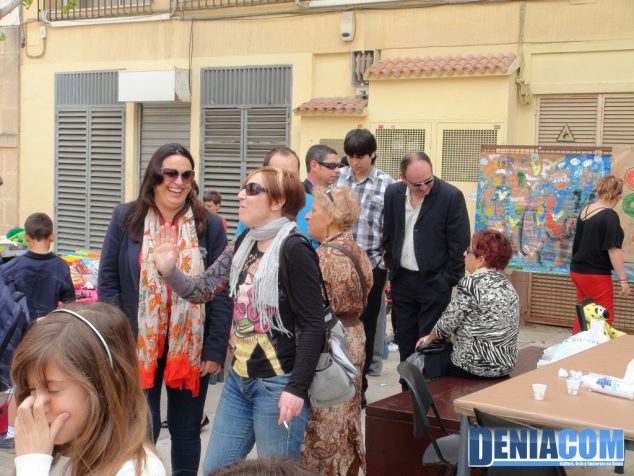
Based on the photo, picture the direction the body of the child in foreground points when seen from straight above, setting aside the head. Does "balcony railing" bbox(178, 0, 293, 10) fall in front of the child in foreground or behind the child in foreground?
behind

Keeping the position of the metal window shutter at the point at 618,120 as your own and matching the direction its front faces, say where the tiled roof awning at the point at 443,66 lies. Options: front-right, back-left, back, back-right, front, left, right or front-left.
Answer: right

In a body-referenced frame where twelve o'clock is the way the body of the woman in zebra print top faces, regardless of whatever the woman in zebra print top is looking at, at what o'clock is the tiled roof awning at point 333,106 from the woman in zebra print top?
The tiled roof awning is roughly at 1 o'clock from the woman in zebra print top.

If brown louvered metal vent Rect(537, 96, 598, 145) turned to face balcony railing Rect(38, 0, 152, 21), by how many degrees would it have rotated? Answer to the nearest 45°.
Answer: approximately 90° to its right

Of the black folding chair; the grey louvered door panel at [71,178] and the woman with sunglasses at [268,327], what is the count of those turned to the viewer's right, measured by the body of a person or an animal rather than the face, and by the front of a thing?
1

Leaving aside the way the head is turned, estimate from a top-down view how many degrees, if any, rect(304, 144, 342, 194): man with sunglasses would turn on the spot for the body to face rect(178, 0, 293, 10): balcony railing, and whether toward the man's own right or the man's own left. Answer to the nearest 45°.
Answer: approximately 135° to the man's own left

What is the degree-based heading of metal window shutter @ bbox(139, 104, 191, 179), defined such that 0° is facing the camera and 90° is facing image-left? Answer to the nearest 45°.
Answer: approximately 0°

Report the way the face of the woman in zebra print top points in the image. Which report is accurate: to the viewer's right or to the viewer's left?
to the viewer's left

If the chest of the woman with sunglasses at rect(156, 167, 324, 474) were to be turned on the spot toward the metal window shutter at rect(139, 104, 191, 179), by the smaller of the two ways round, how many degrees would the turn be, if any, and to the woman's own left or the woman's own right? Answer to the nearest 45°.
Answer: approximately 135° to the woman's own right

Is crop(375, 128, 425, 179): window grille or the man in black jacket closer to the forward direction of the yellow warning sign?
the man in black jacket
